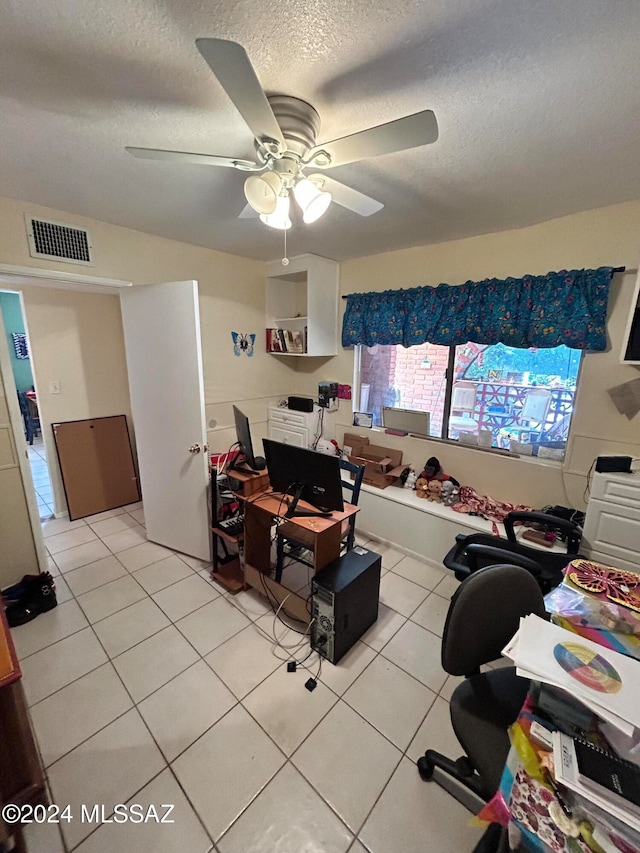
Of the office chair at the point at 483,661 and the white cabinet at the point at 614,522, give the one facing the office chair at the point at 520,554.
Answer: the white cabinet

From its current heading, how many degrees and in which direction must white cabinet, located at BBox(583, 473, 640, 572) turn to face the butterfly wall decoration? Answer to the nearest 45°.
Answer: approximately 45° to its right

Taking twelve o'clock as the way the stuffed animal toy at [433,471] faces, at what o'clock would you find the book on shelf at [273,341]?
The book on shelf is roughly at 2 o'clock from the stuffed animal toy.
